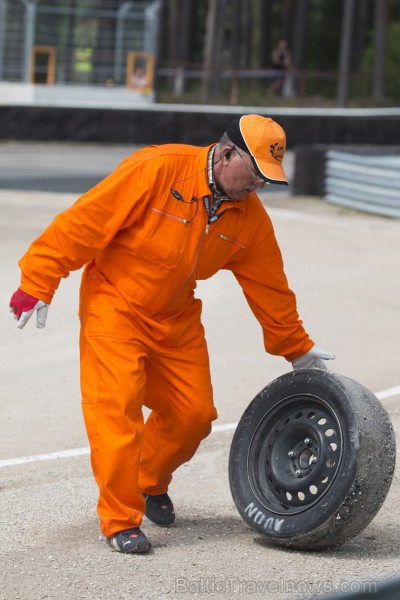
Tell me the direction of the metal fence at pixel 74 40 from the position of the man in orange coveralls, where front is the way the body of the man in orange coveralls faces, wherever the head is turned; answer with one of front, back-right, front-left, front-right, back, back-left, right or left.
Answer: back-left

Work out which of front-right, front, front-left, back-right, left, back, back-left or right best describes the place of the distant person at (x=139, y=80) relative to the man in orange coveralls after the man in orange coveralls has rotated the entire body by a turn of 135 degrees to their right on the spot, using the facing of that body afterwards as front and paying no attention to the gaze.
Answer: right

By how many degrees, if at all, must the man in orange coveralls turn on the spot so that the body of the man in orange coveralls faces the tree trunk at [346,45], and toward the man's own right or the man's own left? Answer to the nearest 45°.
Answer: approximately 135° to the man's own left

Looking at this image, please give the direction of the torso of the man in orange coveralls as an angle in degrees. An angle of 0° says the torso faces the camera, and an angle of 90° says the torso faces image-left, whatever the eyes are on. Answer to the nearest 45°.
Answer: approximately 315°

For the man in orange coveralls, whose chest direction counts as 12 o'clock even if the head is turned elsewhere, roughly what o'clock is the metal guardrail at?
The metal guardrail is roughly at 8 o'clock from the man in orange coveralls.

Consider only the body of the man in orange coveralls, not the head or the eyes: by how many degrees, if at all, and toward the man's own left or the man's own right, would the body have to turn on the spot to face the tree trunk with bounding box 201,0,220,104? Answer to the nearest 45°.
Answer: approximately 135° to the man's own left

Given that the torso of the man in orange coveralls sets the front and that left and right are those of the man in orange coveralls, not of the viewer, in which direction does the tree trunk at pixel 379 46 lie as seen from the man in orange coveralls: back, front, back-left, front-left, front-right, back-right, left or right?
back-left
